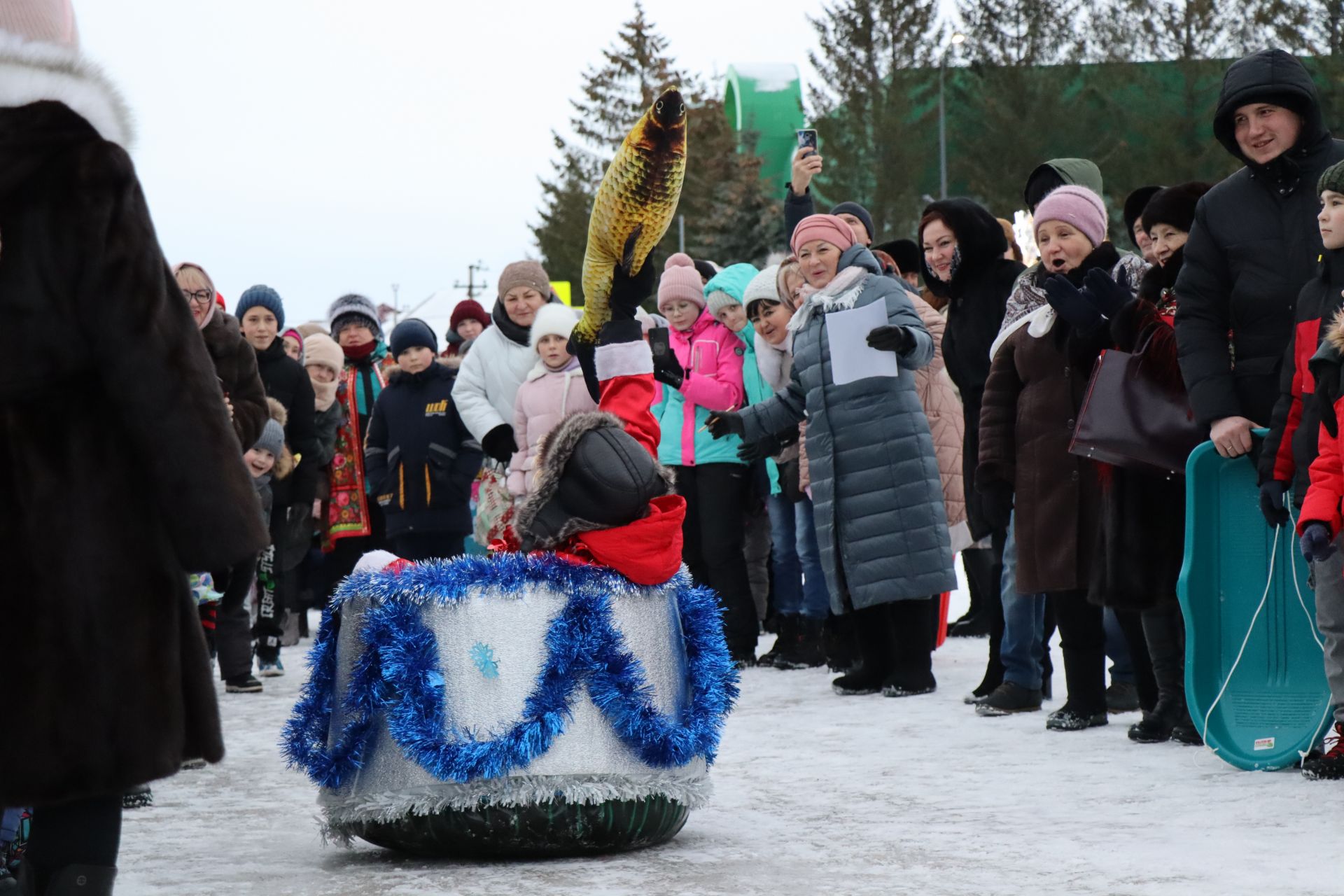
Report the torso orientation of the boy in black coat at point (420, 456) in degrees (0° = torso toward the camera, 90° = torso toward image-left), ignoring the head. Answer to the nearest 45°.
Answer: approximately 0°

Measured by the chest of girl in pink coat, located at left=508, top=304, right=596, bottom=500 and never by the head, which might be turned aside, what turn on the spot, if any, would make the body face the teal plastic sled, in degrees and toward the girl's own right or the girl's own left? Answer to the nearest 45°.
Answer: approximately 45° to the girl's own left

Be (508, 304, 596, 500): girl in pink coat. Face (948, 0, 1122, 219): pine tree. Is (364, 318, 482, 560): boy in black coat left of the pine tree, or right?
left

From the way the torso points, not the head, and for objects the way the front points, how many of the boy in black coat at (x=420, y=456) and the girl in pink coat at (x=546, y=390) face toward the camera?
2

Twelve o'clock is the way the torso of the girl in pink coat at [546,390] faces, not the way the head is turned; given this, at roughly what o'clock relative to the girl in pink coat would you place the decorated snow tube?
The decorated snow tube is roughly at 12 o'clock from the girl in pink coat.

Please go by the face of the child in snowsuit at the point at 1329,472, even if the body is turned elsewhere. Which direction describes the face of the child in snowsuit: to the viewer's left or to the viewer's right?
to the viewer's left

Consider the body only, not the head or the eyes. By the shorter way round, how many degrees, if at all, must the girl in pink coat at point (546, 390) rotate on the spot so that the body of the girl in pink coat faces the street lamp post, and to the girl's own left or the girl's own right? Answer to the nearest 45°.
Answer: approximately 180°

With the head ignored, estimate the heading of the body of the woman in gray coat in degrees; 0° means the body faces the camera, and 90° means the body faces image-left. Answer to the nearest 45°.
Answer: approximately 45°
